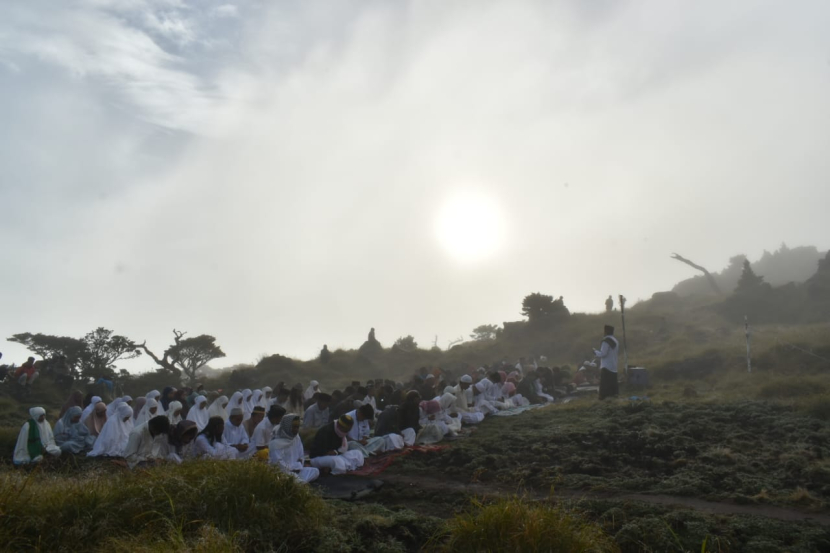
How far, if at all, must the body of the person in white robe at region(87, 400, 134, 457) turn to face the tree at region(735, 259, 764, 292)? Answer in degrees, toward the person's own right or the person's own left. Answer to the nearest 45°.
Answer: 0° — they already face it

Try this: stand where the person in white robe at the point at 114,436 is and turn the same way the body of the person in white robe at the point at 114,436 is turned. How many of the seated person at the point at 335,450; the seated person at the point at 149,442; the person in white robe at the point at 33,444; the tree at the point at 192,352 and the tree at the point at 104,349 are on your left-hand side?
2

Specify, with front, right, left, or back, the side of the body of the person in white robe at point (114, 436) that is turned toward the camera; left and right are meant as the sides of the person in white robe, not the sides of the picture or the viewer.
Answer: right

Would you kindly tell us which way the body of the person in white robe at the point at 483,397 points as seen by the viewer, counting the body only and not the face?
to the viewer's right

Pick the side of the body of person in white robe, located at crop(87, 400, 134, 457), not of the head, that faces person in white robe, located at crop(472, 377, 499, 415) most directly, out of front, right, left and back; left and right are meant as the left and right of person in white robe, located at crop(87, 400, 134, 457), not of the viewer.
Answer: front

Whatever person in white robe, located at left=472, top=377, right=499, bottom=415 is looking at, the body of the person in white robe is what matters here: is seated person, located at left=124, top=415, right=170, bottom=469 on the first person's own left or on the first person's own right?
on the first person's own right

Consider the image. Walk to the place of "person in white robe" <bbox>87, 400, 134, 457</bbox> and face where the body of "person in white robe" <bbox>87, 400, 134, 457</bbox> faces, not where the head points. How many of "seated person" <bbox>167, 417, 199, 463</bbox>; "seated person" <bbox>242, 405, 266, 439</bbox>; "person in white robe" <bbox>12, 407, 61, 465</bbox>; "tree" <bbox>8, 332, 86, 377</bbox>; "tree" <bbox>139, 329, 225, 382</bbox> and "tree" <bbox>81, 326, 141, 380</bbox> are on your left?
3

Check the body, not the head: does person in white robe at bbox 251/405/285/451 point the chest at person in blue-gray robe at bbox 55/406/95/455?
no

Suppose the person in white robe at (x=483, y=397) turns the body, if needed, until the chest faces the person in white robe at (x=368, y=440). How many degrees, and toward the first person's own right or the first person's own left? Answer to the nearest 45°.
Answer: approximately 90° to the first person's own right

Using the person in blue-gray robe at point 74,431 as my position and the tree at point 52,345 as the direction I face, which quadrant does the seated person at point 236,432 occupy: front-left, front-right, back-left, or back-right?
back-right

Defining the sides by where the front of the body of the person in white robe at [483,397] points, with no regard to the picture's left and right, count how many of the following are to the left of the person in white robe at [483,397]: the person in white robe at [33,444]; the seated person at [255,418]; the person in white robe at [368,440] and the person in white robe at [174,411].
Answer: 0

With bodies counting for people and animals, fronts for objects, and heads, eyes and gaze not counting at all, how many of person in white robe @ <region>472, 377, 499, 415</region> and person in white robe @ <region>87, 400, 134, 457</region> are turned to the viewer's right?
2

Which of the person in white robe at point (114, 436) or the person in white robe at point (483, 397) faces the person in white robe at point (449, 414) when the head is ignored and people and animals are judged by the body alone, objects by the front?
the person in white robe at point (114, 436)

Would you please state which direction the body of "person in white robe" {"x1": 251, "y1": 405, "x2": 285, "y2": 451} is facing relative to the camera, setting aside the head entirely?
to the viewer's right

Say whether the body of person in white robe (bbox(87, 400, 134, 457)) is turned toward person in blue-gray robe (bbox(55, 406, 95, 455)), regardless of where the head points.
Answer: no

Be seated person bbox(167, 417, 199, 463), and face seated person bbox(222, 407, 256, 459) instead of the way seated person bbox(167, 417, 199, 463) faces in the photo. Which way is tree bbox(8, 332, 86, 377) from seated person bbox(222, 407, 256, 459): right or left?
left

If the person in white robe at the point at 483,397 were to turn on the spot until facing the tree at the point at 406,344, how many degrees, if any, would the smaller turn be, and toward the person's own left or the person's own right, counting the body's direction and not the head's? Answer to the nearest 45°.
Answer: approximately 90° to the person's own left

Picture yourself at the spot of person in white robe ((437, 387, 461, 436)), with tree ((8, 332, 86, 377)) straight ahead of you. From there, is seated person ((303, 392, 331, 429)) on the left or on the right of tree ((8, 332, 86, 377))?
left

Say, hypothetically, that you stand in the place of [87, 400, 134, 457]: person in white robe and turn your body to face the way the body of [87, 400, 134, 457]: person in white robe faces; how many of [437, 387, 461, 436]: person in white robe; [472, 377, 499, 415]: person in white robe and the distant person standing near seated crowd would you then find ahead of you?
3

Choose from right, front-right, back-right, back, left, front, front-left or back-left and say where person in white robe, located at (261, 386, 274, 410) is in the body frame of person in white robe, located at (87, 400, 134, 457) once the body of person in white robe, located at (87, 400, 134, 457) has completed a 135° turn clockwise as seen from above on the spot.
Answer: back

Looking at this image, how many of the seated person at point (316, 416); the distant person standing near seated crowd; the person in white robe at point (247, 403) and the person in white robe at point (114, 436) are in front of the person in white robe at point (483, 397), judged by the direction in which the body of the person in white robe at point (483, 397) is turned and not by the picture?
1
